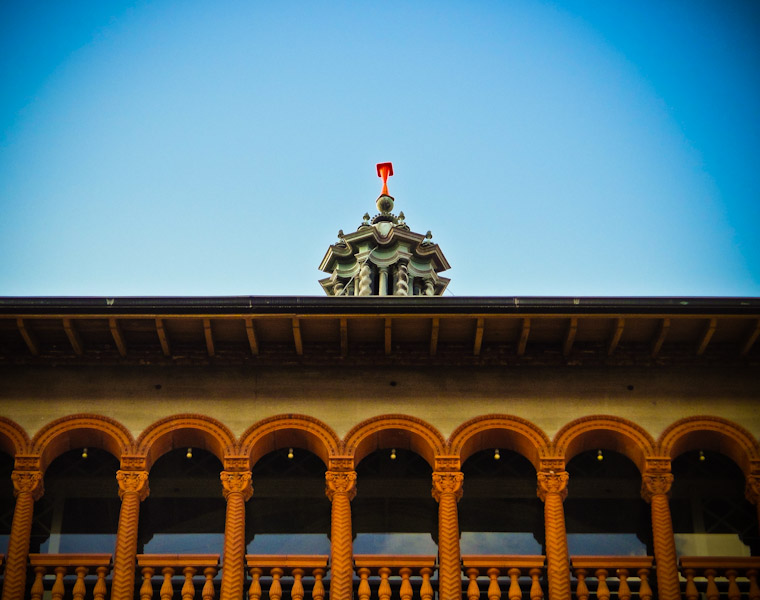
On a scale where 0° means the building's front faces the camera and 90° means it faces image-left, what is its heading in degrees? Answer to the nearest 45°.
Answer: approximately 0°
